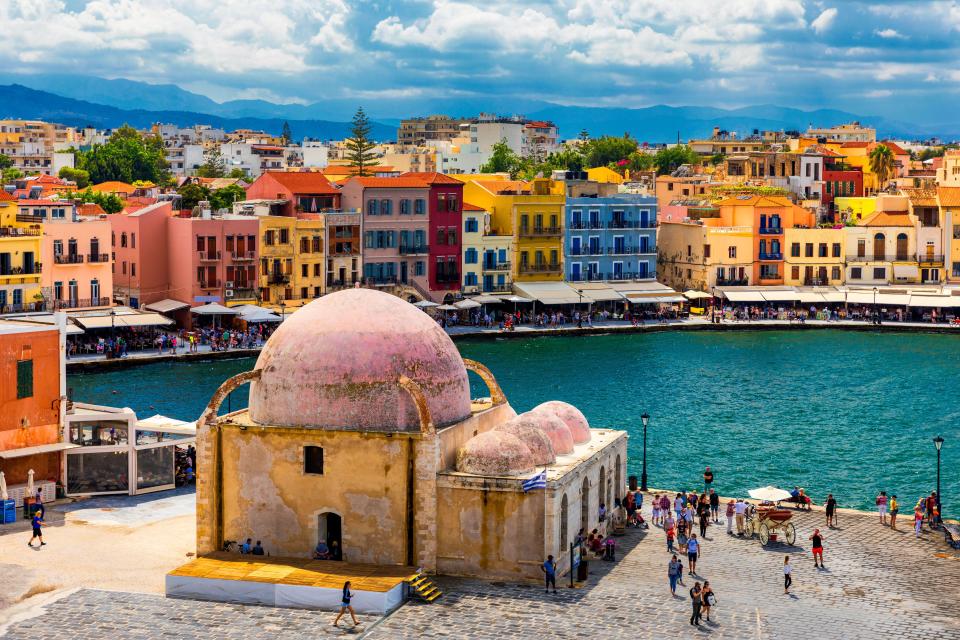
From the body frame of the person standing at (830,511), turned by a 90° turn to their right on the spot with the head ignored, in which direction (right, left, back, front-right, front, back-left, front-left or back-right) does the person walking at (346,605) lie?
front-left

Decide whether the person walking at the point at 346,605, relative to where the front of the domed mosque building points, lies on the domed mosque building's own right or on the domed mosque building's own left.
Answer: on the domed mosque building's own right

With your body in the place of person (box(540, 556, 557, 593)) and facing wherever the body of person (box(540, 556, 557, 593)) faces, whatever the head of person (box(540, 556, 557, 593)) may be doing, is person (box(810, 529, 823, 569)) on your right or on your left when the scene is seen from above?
on your left

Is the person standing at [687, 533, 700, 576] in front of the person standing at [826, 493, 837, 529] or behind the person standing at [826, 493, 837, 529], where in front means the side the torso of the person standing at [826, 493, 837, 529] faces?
in front
